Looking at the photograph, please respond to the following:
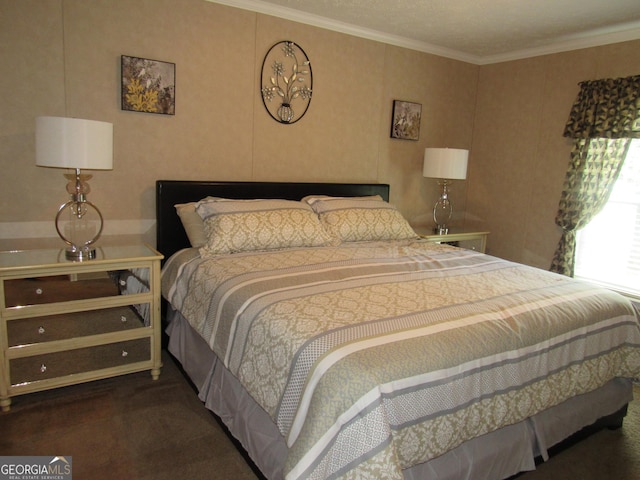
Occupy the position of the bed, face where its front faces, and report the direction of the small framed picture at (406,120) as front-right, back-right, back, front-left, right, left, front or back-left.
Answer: back-left

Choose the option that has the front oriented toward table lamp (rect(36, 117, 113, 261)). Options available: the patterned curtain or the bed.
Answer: the patterned curtain

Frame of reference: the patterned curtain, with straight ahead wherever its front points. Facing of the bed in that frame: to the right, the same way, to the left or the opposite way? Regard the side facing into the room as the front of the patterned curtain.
to the left

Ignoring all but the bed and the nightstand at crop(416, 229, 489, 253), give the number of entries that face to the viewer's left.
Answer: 0

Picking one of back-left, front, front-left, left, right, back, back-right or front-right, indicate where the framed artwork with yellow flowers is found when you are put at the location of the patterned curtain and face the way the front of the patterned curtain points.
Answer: front

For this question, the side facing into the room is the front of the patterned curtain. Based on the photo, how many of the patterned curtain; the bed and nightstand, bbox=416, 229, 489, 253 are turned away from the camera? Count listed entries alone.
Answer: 0

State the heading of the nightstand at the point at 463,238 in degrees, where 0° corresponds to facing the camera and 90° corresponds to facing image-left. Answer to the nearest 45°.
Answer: approximately 315°

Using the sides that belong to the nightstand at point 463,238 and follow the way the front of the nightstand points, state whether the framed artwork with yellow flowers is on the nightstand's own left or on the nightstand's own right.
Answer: on the nightstand's own right

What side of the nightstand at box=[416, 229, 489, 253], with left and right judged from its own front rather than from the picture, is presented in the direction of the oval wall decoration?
right

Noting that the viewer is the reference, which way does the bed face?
facing the viewer and to the right of the viewer

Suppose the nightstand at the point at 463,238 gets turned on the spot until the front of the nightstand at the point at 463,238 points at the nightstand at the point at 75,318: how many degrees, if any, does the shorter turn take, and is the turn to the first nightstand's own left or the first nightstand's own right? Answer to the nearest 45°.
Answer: approximately 90° to the first nightstand's own right

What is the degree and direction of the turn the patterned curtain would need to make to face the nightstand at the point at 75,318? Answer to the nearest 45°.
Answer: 0° — it already faces it

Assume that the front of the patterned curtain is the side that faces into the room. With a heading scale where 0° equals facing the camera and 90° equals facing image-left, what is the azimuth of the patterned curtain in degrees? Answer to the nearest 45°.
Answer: approximately 45°

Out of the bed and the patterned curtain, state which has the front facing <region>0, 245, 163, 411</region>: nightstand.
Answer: the patterned curtain

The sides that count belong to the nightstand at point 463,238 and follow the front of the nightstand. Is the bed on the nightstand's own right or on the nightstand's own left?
on the nightstand's own right

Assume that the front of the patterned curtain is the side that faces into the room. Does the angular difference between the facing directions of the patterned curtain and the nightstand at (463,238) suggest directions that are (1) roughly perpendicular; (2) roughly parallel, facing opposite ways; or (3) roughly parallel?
roughly perpendicular
